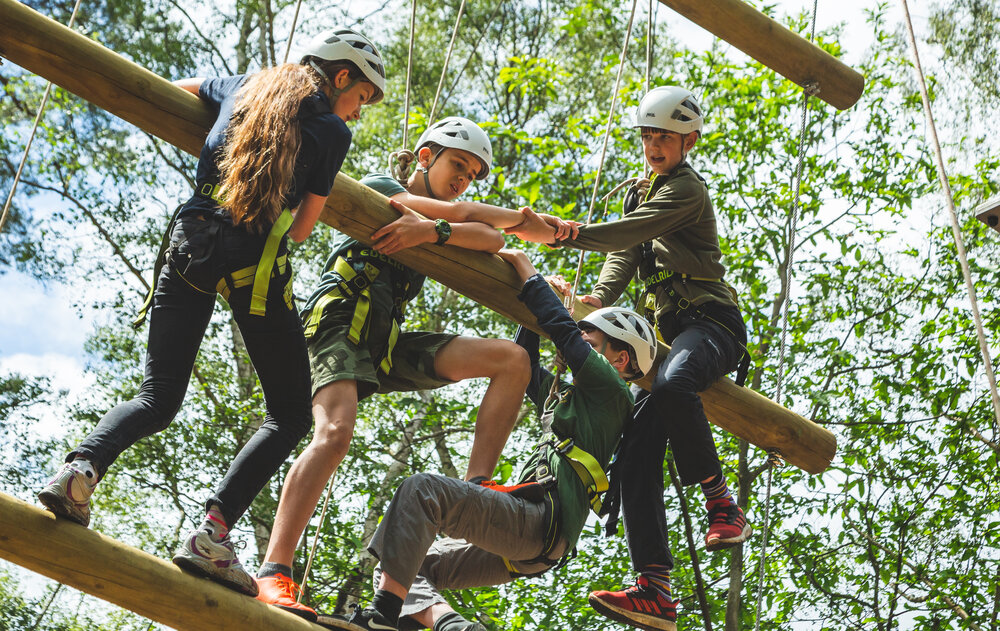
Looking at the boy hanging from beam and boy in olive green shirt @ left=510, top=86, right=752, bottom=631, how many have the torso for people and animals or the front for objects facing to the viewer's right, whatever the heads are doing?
0

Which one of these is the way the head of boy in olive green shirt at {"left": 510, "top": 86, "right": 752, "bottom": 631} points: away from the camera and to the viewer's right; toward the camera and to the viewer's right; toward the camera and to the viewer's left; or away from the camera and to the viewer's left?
toward the camera and to the viewer's left

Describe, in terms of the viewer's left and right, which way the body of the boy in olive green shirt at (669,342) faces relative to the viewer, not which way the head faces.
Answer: facing the viewer and to the left of the viewer

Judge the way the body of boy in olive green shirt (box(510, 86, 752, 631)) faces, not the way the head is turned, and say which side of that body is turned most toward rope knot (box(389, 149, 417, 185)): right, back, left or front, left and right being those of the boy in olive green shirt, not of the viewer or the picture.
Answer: front

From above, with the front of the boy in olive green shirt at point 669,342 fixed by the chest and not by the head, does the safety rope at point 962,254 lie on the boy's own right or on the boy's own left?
on the boy's own left
